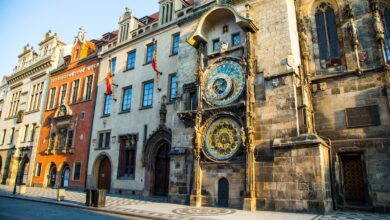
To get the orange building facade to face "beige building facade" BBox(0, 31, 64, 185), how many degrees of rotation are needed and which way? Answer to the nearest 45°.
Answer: approximately 90° to its right

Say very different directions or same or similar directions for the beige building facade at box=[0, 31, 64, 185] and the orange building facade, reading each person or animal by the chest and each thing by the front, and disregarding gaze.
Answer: same or similar directions

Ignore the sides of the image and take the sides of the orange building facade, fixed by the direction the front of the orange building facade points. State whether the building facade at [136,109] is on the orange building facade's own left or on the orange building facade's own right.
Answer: on the orange building facade's own left

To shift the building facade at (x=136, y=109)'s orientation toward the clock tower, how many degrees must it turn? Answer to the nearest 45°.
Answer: approximately 90° to its left

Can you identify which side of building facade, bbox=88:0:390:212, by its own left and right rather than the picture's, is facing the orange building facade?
right

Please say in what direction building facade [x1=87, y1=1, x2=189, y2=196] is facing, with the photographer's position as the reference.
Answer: facing the viewer and to the left of the viewer

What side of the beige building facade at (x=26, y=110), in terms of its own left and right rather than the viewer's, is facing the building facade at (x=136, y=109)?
left

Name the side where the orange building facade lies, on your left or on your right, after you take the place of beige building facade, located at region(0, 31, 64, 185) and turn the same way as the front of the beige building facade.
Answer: on your left

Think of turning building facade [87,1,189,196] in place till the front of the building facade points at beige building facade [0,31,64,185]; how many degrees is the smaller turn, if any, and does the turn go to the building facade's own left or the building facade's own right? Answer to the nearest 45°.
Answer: approximately 90° to the building facade's own right

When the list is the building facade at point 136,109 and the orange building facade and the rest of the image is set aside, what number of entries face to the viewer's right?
0

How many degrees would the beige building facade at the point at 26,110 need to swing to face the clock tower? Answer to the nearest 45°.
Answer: approximately 45° to its left
